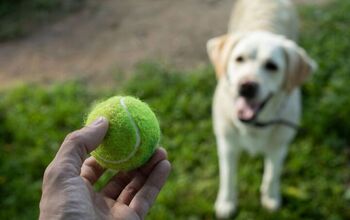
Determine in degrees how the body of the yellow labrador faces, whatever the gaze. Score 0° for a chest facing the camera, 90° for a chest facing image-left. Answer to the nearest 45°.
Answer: approximately 0°
